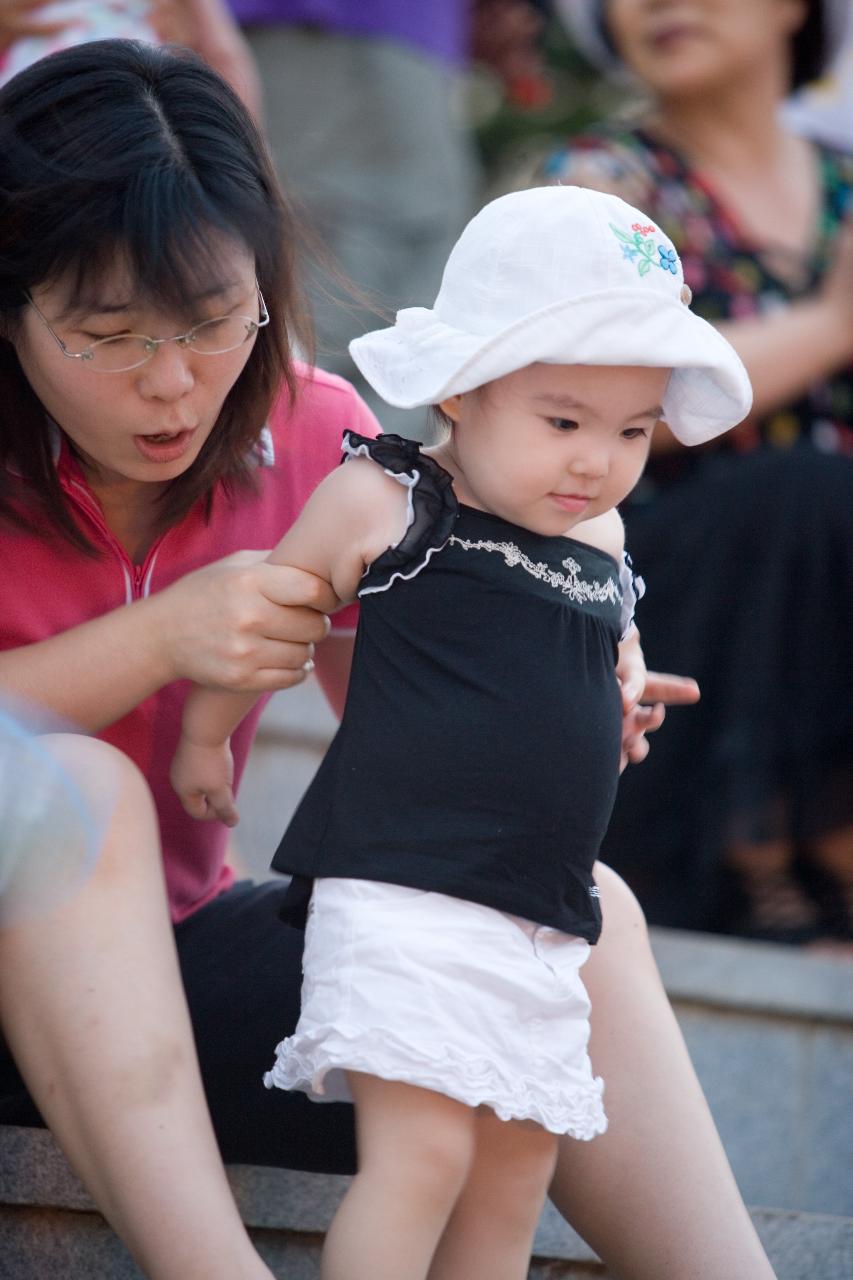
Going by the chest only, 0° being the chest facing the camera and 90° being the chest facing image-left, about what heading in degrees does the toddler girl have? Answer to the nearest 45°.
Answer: approximately 315°

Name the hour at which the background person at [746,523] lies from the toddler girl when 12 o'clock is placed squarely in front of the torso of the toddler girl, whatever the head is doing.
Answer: The background person is roughly at 8 o'clock from the toddler girl.
